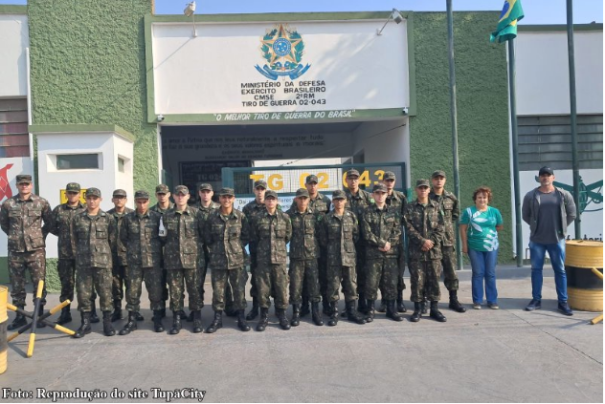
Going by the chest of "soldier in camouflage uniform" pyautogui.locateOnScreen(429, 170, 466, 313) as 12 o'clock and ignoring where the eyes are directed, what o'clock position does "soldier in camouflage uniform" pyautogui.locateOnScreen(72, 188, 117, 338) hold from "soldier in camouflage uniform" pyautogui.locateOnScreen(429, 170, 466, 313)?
"soldier in camouflage uniform" pyautogui.locateOnScreen(72, 188, 117, 338) is roughly at 2 o'clock from "soldier in camouflage uniform" pyautogui.locateOnScreen(429, 170, 466, 313).

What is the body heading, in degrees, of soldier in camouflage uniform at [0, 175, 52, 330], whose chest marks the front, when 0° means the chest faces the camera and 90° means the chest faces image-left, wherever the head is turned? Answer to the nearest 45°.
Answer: approximately 0°

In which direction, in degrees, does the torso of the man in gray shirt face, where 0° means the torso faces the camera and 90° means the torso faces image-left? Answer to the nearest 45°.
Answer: approximately 0°

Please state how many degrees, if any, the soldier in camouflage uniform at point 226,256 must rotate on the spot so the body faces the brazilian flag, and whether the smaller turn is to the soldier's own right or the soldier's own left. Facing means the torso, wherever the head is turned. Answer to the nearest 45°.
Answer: approximately 90° to the soldier's own left

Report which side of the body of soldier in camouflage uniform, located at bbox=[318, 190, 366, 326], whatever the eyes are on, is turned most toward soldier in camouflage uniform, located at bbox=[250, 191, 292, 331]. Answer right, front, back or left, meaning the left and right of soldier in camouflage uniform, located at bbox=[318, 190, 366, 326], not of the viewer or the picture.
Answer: right

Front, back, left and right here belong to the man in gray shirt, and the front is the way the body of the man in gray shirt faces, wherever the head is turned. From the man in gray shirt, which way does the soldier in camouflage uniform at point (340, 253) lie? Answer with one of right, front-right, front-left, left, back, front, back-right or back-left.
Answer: front-right

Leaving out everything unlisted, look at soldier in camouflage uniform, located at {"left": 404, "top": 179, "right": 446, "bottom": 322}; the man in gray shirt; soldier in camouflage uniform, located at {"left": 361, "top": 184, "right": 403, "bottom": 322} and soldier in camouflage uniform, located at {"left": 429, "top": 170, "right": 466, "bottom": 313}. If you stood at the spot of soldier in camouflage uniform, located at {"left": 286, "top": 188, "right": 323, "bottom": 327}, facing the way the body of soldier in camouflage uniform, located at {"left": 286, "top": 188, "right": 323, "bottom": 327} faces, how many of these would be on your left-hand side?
4

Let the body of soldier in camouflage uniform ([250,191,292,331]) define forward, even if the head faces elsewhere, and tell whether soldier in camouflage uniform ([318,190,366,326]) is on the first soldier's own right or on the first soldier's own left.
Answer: on the first soldier's own left

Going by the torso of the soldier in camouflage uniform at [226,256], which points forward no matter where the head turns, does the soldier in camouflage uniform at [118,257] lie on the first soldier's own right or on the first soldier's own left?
on the first soldier's own right

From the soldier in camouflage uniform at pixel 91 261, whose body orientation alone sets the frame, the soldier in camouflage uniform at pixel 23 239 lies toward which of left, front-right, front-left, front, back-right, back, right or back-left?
back-right

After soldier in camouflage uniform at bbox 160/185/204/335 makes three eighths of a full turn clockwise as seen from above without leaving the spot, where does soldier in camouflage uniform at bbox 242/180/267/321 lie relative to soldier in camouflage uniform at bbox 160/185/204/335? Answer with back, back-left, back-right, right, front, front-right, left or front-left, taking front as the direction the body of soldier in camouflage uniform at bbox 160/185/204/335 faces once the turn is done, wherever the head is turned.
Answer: back-right

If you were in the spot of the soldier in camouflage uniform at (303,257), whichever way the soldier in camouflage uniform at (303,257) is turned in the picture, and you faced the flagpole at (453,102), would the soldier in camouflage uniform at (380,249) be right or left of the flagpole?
right
